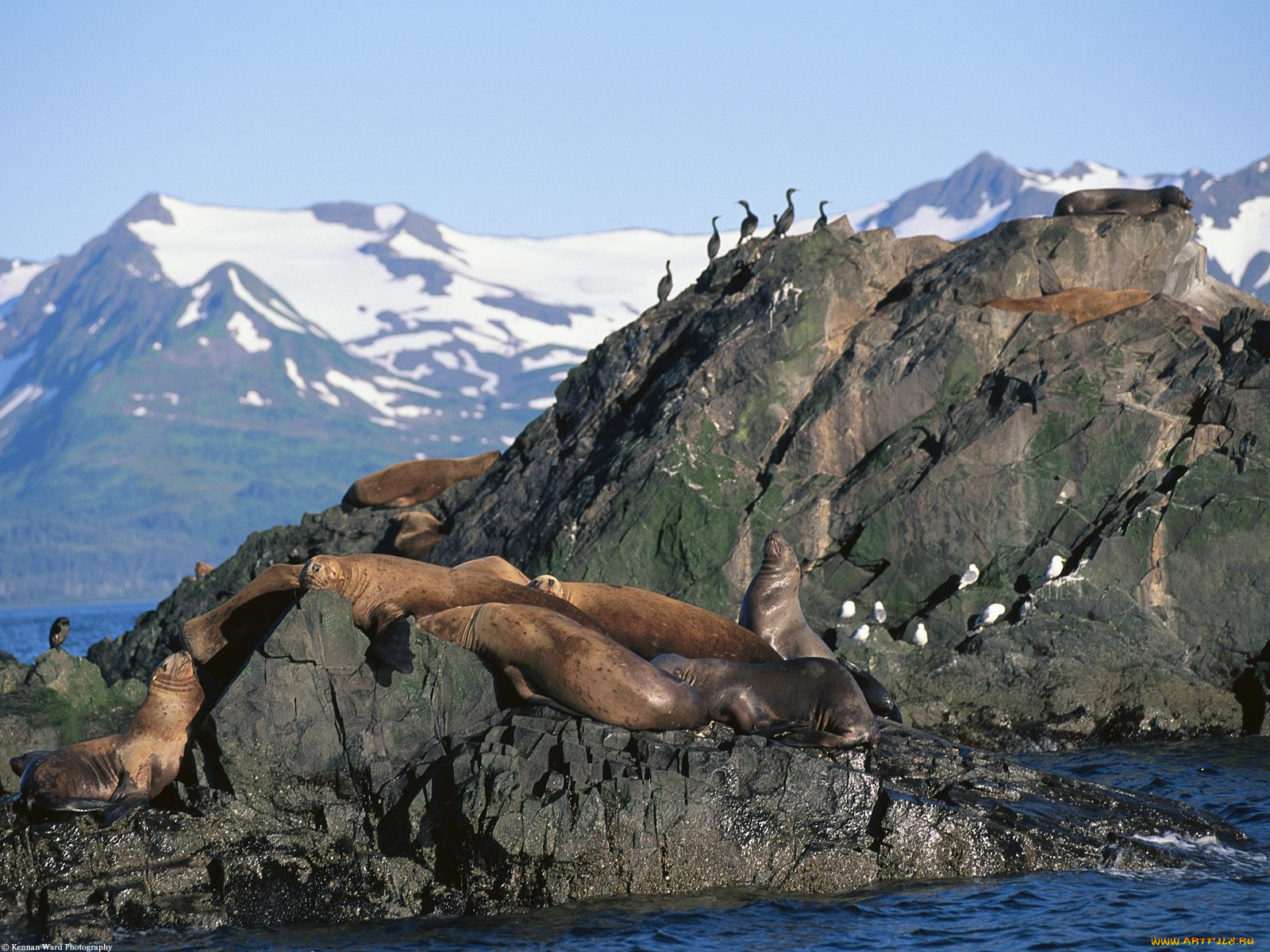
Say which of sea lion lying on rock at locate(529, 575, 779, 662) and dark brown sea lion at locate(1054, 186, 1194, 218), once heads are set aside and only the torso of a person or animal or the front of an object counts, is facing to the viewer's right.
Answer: the dark brown sea lion

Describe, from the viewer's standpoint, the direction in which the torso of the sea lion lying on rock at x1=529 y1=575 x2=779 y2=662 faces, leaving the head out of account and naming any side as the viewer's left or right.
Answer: facing to the left of the viewer

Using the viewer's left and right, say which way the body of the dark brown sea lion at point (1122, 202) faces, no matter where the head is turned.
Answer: facing to the right of the viewer

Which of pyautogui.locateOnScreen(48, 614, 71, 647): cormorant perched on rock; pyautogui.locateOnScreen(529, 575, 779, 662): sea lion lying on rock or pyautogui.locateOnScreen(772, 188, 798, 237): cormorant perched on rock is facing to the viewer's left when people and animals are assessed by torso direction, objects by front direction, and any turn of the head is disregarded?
the sea lion lying on rock

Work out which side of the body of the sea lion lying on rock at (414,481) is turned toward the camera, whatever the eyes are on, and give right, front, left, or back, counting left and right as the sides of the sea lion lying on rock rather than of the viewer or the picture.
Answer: right

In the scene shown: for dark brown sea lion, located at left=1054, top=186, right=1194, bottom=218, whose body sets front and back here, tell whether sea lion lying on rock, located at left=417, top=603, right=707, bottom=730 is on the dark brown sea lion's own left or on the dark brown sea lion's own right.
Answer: on the dark brown sea lion's own right

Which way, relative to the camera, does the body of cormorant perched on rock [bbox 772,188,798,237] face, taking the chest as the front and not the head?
to the viewer's right
